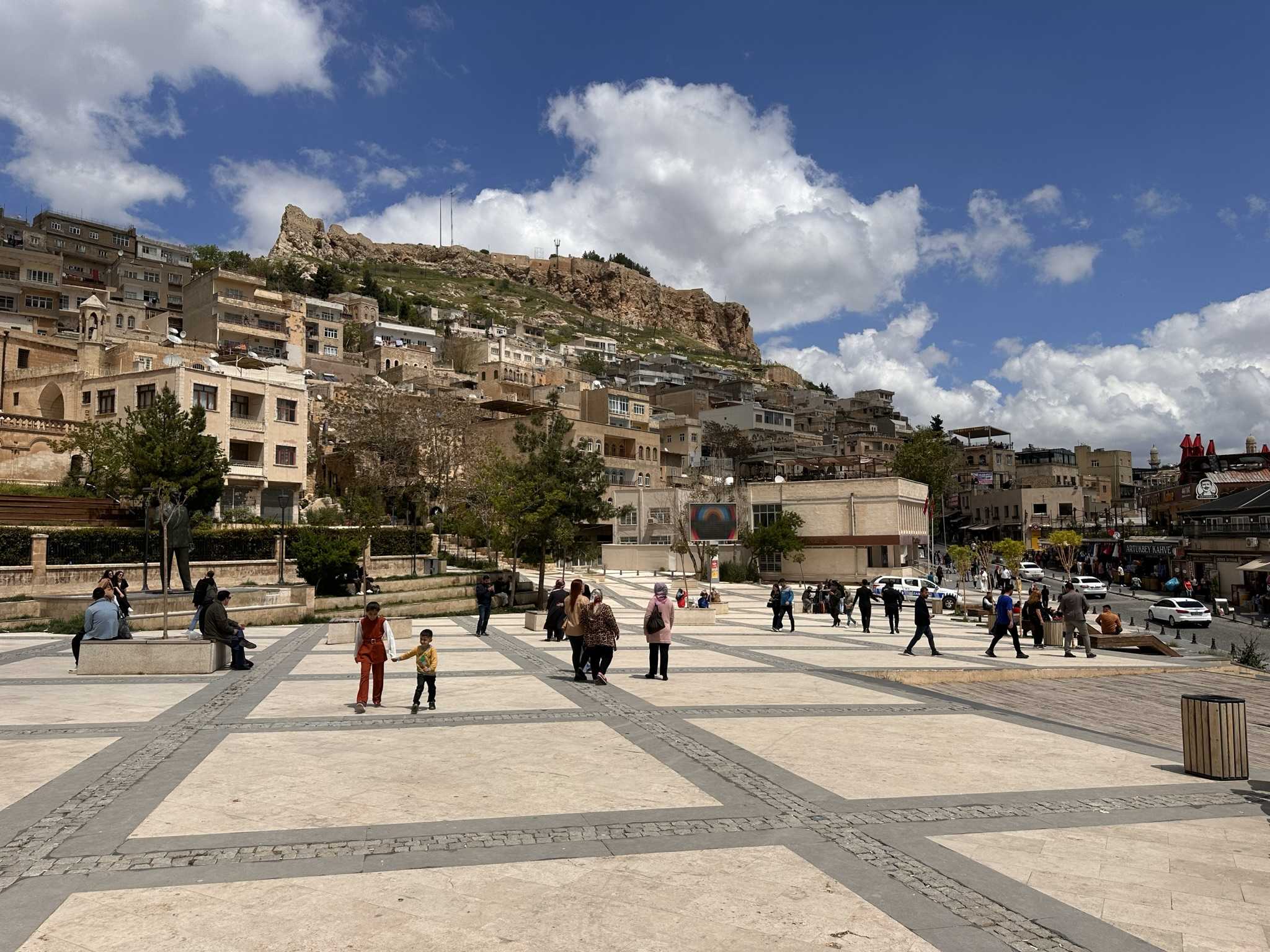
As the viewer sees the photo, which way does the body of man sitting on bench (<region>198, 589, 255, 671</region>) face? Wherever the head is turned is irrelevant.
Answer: to the viewer's right

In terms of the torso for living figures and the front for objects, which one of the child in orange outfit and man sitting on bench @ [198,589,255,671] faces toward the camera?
the child in orange outfit

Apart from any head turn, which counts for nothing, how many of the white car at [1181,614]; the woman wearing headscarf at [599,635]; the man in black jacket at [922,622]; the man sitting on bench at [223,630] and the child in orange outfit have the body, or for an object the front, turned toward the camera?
1

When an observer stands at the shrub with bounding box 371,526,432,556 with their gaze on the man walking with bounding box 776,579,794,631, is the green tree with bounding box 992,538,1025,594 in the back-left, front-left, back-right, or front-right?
front-left

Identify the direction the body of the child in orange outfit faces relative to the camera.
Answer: toward the camera

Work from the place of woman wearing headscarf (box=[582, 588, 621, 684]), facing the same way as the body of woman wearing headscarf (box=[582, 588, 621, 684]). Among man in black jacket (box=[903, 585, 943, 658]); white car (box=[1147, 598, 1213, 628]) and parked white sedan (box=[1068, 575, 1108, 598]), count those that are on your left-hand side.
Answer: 0

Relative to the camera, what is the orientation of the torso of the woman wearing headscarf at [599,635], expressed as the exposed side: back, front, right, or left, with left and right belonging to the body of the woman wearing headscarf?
back

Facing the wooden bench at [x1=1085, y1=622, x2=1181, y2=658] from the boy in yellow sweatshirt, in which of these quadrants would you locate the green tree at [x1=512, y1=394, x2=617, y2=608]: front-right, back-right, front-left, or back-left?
front-left

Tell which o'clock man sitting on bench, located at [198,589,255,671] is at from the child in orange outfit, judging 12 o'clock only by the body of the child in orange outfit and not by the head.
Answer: The man sitting on bench is roughly at 5 o'clock from the child in orange outfit.

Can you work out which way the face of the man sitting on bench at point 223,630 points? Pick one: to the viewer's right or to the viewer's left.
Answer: to the viewer's right

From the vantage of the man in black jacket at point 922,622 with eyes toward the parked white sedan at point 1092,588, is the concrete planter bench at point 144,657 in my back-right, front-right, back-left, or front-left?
back-left

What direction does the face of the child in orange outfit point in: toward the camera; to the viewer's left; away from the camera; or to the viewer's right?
toward the camera

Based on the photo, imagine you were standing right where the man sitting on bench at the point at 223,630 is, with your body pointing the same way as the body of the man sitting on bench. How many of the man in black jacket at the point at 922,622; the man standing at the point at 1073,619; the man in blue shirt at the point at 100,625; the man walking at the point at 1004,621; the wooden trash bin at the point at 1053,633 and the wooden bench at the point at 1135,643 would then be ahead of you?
5

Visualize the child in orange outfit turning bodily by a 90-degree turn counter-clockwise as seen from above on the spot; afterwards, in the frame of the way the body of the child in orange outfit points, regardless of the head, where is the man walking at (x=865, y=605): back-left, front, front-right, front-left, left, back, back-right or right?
front-left
